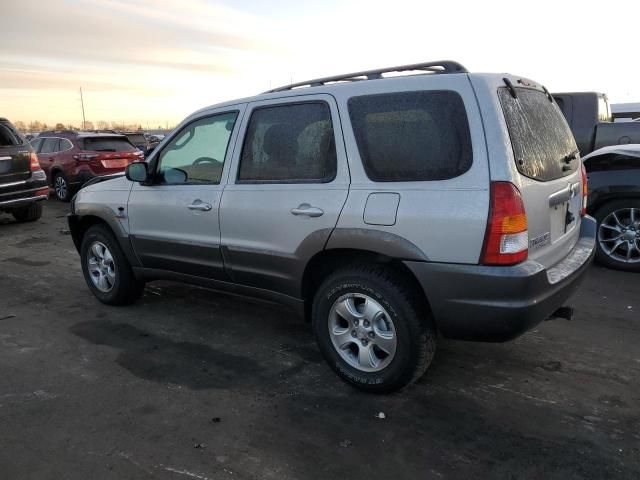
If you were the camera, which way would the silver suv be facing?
facing away from the viewer and to the left of the viewer

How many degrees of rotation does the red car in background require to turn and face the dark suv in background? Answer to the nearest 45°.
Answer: approximately 135° to its left

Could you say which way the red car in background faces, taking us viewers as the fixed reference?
facing away from the viewer and to the left of the viewer

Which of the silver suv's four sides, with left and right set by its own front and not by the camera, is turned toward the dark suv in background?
front
